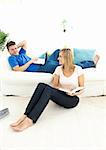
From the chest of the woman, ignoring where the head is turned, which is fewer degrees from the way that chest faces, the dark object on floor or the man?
the dark object on floor

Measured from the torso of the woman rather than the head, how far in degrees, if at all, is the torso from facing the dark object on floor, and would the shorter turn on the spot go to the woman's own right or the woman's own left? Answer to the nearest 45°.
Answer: approximately 45° to the woman's own right

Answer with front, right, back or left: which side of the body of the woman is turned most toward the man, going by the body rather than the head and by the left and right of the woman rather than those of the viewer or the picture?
right

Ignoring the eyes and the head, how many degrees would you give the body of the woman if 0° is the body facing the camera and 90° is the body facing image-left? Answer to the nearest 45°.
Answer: approximately 45°
